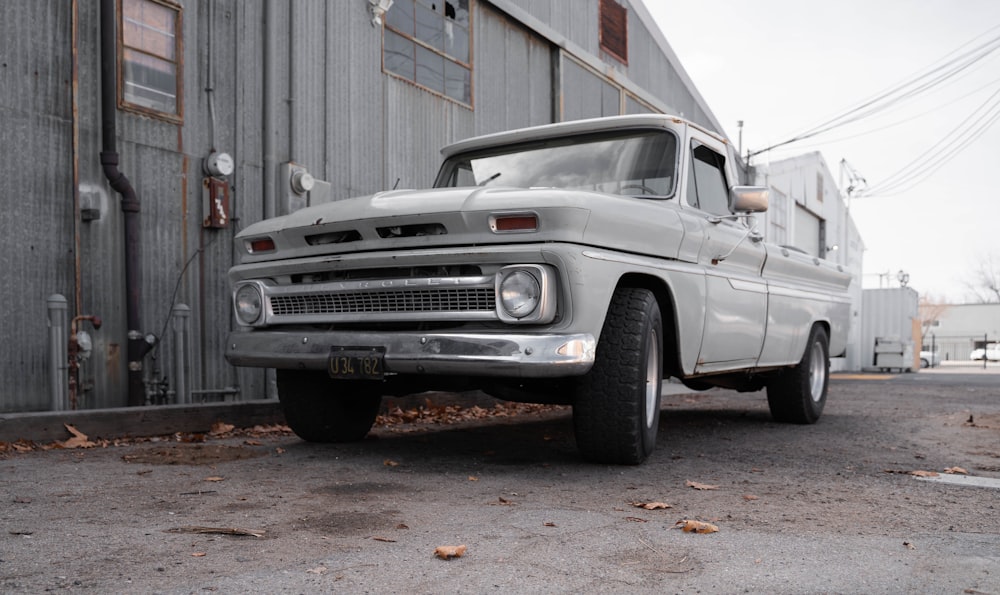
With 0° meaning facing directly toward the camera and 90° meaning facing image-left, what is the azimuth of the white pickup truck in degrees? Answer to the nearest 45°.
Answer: approximately 45°

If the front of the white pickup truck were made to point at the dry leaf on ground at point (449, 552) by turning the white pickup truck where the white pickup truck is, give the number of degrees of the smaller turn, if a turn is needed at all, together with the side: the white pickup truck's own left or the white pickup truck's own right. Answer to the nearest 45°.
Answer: approximately 45° to the white pickup truck's own left

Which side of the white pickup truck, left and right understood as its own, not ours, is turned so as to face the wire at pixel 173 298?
right

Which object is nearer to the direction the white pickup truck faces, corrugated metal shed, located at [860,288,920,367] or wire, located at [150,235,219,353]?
the wire

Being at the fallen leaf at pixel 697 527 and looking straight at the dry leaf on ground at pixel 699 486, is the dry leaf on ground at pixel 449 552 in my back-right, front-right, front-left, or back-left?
back-left

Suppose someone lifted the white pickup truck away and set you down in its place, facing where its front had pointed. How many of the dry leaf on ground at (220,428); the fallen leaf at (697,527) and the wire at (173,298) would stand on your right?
2

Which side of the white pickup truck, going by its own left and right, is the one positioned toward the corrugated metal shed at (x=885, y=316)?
back

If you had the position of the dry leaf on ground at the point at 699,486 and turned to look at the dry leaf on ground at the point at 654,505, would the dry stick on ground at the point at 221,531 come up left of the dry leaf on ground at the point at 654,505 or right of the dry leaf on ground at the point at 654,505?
right

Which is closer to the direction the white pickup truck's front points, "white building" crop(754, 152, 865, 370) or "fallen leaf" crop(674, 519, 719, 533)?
the fallen leaf

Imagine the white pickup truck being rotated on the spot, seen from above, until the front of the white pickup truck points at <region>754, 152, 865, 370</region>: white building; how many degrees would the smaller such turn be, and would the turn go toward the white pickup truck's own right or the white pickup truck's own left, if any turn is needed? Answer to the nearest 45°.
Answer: approximately 135° to the white pickup truck's own right
